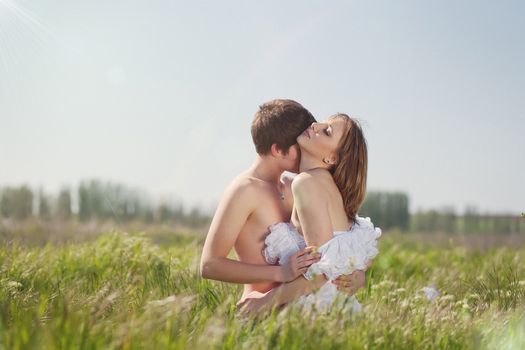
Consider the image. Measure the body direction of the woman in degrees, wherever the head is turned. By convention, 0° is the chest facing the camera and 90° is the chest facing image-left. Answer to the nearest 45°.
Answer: approximately 90°

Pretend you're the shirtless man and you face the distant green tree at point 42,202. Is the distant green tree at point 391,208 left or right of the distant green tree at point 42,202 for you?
right

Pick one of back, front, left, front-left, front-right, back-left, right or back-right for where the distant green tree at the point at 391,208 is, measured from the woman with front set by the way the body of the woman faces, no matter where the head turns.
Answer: right

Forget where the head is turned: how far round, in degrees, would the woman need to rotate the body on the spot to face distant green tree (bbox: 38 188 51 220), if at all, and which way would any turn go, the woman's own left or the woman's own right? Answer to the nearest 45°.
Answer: approximately 45° to the woman's own right

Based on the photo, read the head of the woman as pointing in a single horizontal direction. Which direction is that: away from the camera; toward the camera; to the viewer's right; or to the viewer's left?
to the viewer's left

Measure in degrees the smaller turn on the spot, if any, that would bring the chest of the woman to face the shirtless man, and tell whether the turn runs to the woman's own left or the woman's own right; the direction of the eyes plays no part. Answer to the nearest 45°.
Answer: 0° — they already face them

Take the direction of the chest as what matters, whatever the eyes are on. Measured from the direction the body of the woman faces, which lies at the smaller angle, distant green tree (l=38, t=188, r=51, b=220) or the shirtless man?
the shirtless man
